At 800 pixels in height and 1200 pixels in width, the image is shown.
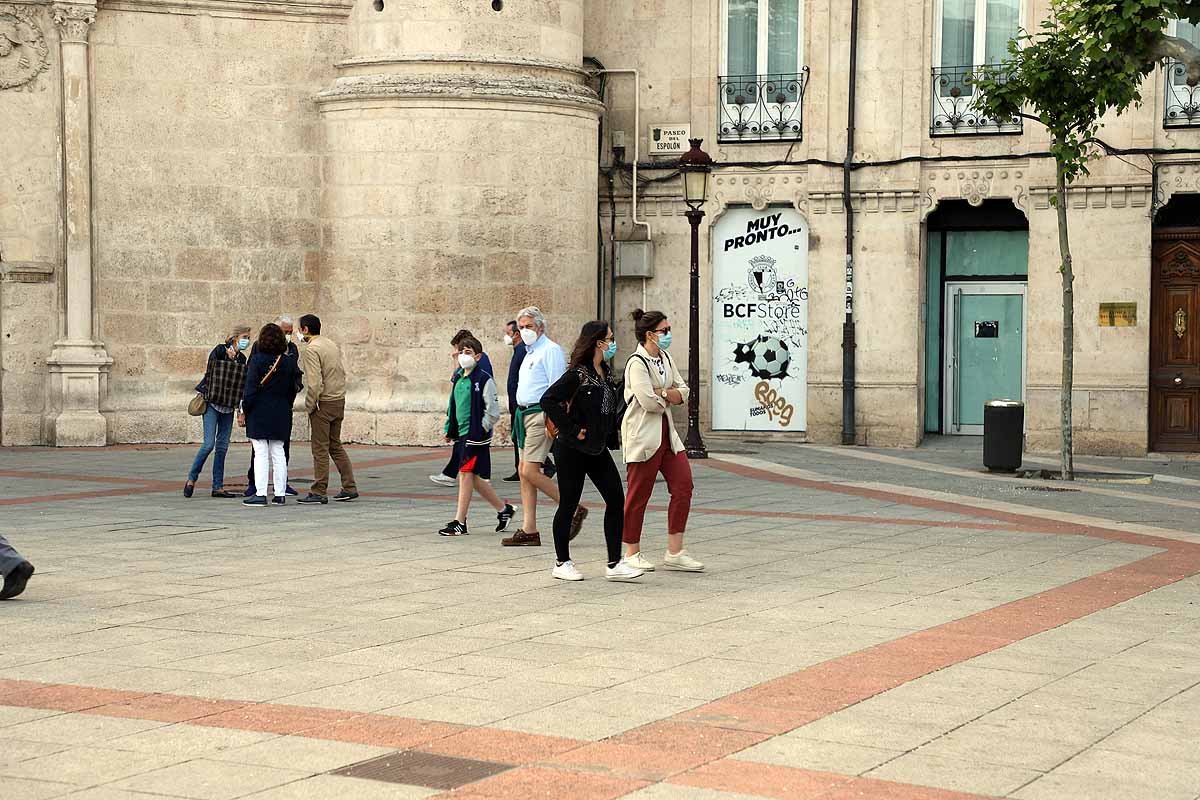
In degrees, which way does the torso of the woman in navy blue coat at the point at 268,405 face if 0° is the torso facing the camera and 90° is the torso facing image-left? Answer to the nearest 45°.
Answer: approximately 180°

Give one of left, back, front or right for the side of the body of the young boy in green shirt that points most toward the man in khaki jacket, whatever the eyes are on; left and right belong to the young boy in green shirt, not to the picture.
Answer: right

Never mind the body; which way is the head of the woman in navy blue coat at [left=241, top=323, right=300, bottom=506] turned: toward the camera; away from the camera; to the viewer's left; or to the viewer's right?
away from the camera

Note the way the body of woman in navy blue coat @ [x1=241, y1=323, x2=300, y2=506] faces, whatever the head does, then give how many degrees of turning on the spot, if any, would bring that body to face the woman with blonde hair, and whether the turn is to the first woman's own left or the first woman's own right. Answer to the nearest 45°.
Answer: approximately 45° to the first woman's own left

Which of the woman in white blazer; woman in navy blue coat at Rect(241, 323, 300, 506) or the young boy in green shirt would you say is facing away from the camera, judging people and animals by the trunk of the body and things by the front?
the woman in navy blue coat

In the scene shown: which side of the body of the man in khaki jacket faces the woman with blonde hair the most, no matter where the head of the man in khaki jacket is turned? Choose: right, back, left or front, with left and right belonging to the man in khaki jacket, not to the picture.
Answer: front

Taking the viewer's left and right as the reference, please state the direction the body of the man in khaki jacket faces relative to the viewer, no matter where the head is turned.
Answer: facing away from the viewer and to the left of the viewer

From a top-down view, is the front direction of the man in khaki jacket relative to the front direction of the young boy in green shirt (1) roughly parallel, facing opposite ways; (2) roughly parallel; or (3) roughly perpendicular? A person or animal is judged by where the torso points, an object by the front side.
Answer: roughly perpendicular

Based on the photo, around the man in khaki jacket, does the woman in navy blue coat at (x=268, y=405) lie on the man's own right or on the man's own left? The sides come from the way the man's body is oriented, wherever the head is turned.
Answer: on the man's own left

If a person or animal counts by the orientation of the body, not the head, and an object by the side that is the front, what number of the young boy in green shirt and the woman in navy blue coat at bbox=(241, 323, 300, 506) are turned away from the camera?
1

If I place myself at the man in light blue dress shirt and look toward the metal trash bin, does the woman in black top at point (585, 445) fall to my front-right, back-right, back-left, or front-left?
back-right

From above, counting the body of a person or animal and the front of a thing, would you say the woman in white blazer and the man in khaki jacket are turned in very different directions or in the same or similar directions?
very different directions

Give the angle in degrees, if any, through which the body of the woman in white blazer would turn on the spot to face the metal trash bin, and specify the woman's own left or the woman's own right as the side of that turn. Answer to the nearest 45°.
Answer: approximately 90° to the woman's own left
